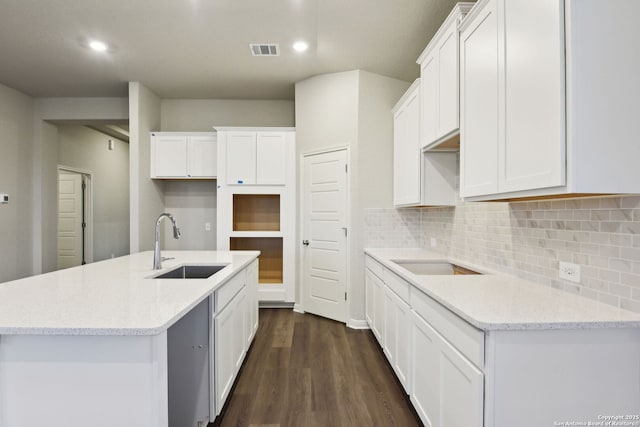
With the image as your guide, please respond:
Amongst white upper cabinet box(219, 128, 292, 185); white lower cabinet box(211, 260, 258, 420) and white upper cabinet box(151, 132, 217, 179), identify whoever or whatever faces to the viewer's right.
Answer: the white lower cabinet

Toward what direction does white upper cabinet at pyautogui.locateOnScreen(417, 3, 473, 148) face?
to the viewer's left

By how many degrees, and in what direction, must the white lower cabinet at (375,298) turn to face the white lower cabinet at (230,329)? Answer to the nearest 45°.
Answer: approximately 45° to its left

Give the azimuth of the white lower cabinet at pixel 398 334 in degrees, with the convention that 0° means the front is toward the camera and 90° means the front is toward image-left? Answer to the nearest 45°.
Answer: approximately 90°

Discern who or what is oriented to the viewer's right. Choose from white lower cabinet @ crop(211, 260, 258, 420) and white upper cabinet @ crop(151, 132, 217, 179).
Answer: the white lower cabinet

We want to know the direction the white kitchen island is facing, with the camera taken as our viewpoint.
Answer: facing to the right of the viewer

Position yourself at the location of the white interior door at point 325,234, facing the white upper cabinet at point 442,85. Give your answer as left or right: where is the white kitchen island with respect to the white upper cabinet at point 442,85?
right

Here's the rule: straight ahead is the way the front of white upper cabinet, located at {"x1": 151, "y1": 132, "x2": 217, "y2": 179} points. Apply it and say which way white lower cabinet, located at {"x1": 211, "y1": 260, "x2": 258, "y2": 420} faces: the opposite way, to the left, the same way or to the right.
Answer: to the left
